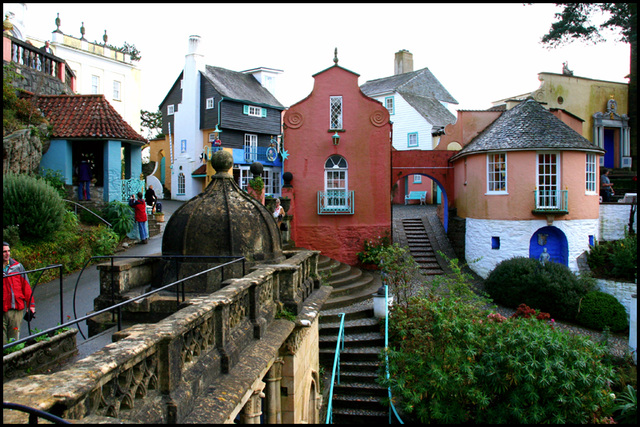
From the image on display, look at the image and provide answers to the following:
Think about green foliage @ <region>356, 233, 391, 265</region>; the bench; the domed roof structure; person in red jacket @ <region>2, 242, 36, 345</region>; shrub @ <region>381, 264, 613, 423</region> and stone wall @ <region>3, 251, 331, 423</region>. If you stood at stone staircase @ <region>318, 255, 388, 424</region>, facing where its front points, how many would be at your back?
2

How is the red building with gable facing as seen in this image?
toward the camera

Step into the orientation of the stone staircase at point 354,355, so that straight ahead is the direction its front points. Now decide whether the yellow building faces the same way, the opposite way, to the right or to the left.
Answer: the same way

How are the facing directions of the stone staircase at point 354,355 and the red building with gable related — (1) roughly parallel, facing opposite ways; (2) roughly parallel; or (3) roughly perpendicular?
roughly parallel

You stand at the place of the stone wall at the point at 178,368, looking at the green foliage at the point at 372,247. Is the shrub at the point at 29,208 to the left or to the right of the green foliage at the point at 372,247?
left

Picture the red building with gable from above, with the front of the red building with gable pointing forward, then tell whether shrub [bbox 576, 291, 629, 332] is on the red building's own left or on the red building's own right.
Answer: on the red building's own left

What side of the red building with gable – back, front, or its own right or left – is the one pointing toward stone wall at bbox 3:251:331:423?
front

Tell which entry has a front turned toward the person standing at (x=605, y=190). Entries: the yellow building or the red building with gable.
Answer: the yellow building

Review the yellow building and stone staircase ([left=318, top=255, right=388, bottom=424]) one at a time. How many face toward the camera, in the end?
2

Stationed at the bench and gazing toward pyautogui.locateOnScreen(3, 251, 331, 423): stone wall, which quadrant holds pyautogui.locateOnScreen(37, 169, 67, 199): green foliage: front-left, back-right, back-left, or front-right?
front-right

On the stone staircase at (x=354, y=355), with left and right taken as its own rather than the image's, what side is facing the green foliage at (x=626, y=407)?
left

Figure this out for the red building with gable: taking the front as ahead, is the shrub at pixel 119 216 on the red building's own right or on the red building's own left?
on the red building's own right

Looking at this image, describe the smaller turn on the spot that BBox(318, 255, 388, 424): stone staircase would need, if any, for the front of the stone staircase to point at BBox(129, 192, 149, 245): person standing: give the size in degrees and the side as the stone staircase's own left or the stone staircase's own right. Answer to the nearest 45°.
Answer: approximately 135° to the stone staircase's own right

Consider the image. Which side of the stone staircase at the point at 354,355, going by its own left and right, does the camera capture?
front

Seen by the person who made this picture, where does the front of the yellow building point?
facing the viewer

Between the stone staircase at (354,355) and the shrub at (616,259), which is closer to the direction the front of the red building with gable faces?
the stone staircase
